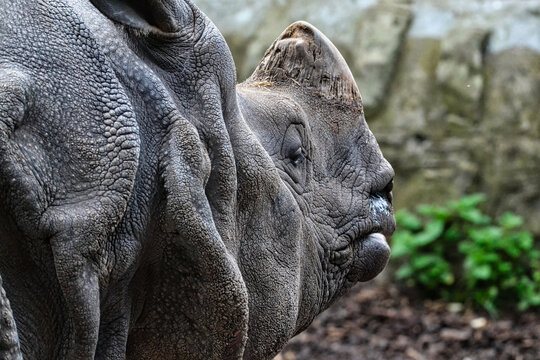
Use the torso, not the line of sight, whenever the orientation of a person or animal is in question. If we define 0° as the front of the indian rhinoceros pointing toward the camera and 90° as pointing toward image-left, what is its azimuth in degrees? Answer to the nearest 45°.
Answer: approximately 270°

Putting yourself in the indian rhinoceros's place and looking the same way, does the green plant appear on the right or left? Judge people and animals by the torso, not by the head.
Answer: on its left
